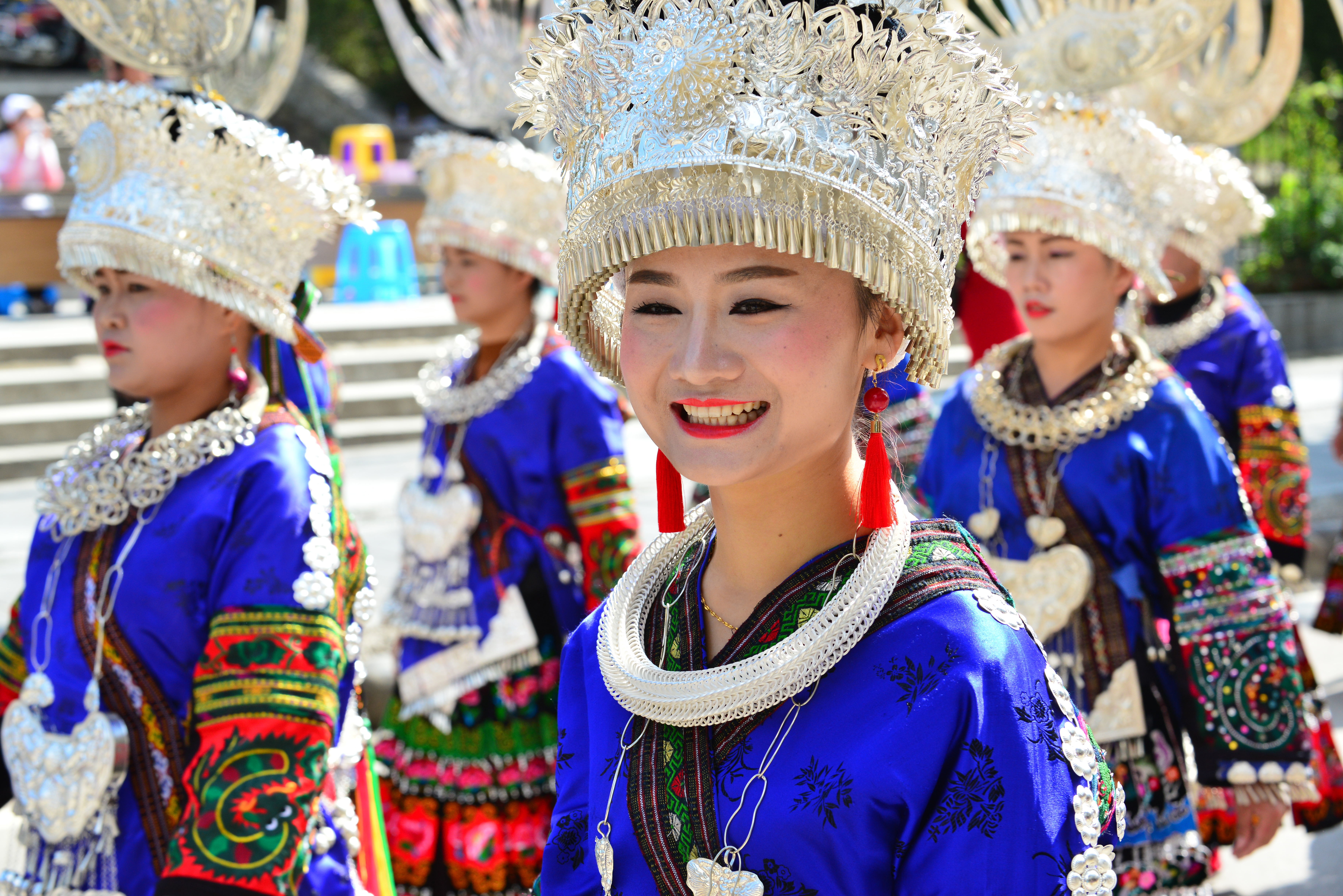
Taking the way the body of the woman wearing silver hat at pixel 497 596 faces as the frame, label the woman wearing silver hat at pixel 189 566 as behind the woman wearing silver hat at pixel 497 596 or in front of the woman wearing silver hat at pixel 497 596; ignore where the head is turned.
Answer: in front

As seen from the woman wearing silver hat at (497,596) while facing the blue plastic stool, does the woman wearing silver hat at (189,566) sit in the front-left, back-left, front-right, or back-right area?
back-left

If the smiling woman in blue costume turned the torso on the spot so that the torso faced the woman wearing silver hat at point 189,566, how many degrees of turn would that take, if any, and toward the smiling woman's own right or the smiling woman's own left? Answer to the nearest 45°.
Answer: approximately 90° to the smiling woman's own right

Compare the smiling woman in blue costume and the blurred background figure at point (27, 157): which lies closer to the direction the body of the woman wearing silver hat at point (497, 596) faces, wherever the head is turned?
the smiling woman in blue costume

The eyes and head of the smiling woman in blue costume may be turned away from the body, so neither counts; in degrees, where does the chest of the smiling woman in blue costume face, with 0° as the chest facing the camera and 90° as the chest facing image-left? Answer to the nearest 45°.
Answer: approximately 45°

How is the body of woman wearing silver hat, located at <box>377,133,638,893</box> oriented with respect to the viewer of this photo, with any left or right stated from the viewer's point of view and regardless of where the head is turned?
facing the viewer and to the left of the viewer

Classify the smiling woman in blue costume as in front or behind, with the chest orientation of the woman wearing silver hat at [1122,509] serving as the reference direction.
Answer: in front

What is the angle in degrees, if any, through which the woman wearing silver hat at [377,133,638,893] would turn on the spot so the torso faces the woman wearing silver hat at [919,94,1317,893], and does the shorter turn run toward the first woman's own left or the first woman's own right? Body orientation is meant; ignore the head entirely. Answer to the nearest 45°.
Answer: approximately 90° to the first woman's own left

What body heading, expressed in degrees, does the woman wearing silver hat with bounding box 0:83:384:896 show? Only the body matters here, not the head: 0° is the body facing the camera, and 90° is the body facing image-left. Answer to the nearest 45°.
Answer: approximately 45°

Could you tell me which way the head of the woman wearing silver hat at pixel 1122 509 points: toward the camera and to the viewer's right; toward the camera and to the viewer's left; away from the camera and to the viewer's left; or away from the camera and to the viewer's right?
toward the camera and to the viewer's left

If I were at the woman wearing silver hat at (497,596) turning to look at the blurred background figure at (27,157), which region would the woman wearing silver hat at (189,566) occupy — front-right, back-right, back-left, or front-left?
back-left

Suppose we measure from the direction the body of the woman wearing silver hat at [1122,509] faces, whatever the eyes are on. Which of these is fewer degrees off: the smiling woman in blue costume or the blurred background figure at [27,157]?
the smiling woman in blue costume
